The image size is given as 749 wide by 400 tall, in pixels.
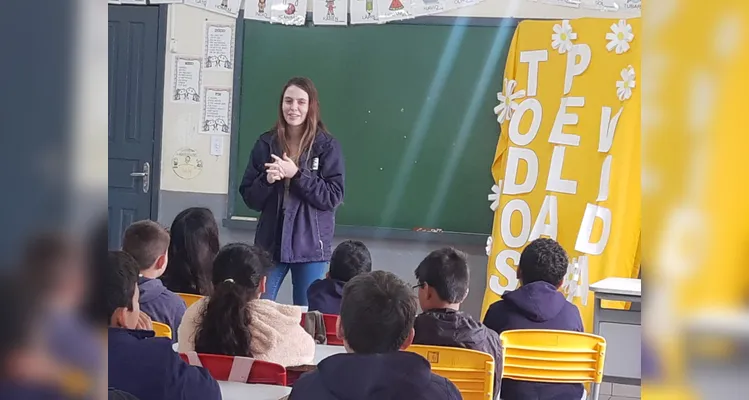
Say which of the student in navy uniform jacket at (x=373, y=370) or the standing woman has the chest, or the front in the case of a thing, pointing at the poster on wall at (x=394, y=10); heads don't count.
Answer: the student in navy uniform jacket

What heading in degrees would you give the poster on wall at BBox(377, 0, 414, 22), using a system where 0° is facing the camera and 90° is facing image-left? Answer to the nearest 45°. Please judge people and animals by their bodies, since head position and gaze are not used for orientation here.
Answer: approximately 0°

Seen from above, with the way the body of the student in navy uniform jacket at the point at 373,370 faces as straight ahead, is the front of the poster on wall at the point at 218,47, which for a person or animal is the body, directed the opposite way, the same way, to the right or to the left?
the opposite way

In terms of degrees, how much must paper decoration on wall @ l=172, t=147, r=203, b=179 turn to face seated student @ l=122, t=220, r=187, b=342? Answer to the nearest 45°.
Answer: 0° — it already faces them

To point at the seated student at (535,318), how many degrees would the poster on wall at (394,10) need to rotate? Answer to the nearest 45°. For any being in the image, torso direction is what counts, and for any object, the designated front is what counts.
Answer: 0° — it already faces them

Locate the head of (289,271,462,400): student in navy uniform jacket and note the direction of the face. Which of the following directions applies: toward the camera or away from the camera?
away from the camera

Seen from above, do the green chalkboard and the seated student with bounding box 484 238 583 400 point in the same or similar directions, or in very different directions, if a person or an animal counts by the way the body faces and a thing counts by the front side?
very different directions

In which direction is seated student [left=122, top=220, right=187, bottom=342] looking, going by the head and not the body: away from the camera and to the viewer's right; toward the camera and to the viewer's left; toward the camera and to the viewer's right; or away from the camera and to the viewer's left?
away from the camera and to the viewer's right

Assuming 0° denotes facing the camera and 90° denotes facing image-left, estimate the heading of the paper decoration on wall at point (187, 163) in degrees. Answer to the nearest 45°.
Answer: approximately 0°
